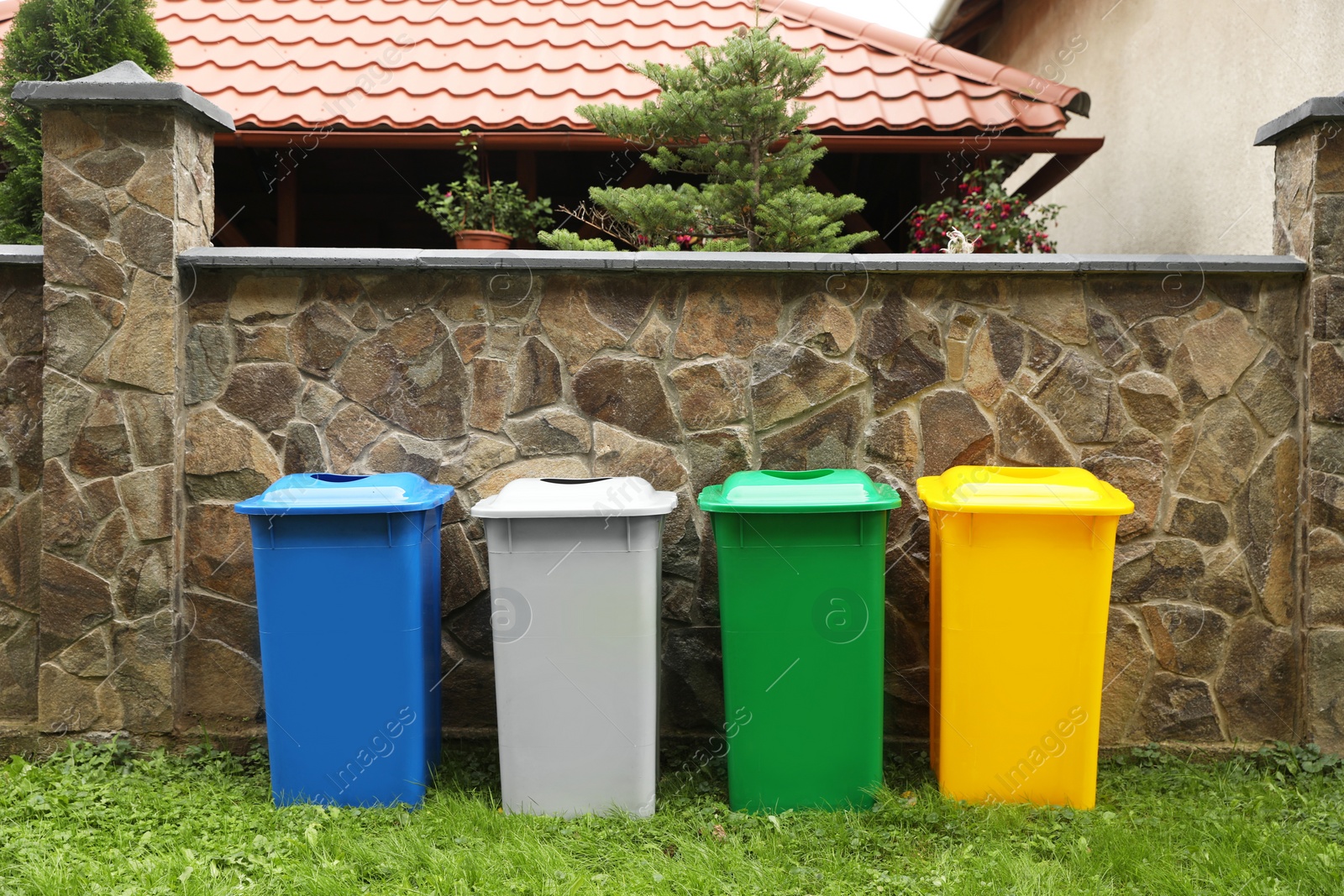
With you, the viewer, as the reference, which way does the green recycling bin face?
facing the viewer

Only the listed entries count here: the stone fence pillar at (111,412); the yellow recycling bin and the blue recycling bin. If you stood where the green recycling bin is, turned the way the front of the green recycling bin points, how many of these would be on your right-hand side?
2

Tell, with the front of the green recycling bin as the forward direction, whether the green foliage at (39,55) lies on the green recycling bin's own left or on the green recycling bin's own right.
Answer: on the green recycling bin's own right

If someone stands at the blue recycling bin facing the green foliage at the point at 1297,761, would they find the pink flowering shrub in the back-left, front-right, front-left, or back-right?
front-left

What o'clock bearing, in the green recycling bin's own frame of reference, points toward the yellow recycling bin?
The yellow recycling bin is roughly at 9 o'clock from the green recycling bin.

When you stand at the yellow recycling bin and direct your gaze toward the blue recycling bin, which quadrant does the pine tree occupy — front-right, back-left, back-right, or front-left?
front-right

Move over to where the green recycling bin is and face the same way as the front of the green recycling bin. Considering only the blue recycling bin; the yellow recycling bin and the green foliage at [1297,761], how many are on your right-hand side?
1

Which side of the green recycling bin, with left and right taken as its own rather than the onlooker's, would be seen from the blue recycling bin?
right

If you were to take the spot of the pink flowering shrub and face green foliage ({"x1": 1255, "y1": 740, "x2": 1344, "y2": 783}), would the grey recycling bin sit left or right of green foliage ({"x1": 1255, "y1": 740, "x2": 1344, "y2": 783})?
right

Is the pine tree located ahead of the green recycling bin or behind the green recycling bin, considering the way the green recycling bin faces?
behind

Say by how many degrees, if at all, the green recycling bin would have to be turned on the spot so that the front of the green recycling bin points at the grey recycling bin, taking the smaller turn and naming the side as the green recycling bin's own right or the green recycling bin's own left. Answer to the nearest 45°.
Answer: approximately 90° to the green recycling bin's own right

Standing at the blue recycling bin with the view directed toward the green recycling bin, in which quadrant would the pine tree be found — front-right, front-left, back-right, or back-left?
front-left

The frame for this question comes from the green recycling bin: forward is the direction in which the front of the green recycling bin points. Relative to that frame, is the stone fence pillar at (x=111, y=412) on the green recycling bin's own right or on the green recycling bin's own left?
on the green recycling bin's own right

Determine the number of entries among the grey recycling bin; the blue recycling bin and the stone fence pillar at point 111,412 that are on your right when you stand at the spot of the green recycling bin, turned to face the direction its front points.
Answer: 3

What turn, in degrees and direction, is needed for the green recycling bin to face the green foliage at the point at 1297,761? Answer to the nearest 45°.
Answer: approximately 90° to its left

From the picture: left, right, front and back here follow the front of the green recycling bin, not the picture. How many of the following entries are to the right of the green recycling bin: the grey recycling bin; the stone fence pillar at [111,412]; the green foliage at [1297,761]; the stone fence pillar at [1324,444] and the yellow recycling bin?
2

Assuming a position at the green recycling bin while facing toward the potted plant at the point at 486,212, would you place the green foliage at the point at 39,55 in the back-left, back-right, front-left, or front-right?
front-left

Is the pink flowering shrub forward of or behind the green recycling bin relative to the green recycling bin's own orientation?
behind
